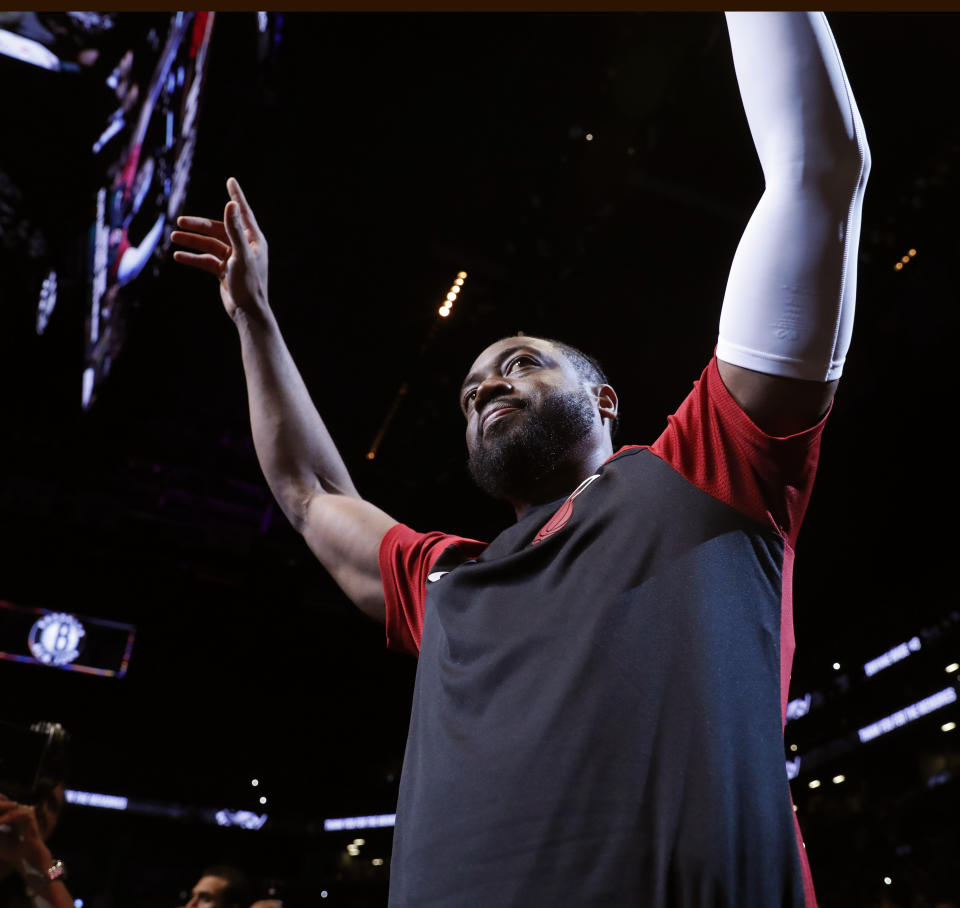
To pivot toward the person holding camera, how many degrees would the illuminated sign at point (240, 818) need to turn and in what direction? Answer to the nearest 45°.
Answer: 0° — it already faces them

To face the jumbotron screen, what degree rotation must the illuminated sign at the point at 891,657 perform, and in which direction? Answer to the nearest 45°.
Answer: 0° — it already faces it

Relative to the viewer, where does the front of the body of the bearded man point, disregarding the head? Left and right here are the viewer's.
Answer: facing the viewer and to the left of the viewer

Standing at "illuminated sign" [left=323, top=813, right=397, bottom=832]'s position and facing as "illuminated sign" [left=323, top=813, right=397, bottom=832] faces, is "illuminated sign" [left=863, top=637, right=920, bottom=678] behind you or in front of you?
in front

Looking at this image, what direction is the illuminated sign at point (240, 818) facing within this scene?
toward the camera

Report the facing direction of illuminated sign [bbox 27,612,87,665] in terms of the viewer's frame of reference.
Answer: facing the viewer

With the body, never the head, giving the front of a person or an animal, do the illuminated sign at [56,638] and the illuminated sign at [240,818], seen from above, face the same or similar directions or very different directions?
same or similar directions

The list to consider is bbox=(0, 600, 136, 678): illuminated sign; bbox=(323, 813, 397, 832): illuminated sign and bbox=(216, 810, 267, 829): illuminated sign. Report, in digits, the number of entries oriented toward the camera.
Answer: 3

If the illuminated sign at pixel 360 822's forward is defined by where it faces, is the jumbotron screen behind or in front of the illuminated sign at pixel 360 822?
in front

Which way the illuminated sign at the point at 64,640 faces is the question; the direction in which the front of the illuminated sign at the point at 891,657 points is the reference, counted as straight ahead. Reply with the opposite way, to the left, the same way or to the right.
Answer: to the left

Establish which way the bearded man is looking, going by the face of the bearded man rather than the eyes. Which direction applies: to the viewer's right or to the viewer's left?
to the viewer's left

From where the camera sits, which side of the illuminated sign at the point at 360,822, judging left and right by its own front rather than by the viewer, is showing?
front

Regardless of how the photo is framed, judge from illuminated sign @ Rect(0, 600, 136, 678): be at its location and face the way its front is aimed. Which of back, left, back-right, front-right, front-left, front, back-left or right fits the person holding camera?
front

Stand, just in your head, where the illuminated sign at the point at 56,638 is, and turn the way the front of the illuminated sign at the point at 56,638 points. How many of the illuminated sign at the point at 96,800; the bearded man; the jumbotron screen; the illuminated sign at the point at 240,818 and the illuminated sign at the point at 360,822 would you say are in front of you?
2

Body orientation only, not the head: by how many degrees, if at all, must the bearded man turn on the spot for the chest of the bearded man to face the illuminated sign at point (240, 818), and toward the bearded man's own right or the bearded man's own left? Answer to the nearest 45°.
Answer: approximately 135° to the bearded man's own right
